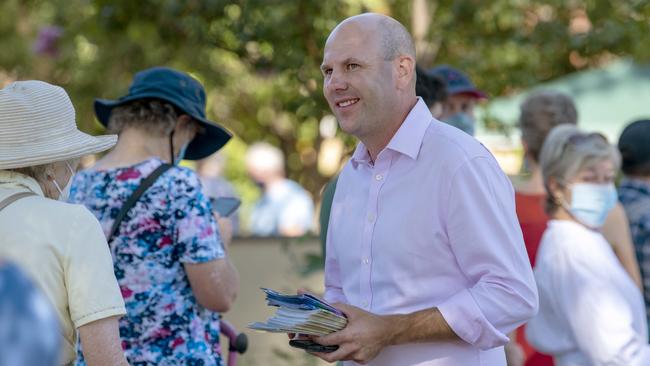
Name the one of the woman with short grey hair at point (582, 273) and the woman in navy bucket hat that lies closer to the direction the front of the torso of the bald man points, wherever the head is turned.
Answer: the woman in navy bucket hat

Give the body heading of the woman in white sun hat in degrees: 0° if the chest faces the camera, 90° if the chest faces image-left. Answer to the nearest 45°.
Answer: approximately 225°

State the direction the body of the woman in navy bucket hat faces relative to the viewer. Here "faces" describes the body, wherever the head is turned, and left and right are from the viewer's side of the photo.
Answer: facing away from the viewer and to the right of the viewer

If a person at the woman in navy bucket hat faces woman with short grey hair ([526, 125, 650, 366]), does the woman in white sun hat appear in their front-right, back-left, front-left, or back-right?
back-right

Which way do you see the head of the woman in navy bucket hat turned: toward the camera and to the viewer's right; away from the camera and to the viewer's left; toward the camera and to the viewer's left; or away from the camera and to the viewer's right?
away from the camera and to the viewer's right

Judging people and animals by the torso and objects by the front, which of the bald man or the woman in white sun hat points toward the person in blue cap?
the woman in white sun hat

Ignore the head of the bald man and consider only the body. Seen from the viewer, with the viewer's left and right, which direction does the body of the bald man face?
facing the viewer and to the left of the viewer

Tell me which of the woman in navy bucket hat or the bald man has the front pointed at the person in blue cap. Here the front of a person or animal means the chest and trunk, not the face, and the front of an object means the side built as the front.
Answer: the woman in navy bucket hat
